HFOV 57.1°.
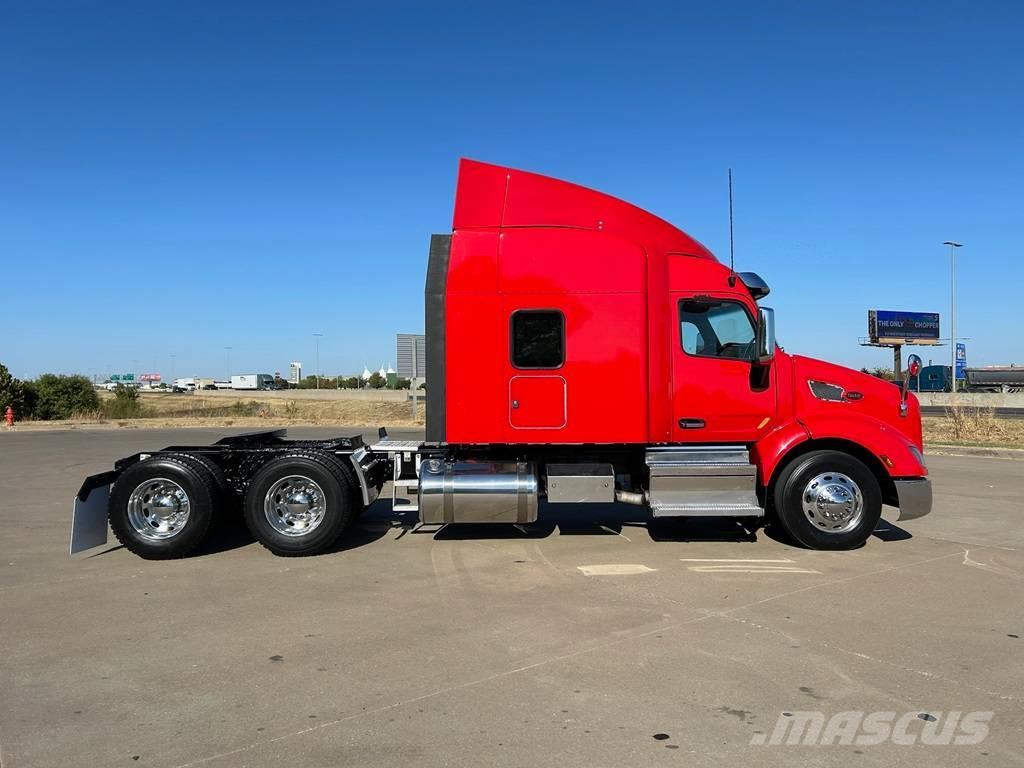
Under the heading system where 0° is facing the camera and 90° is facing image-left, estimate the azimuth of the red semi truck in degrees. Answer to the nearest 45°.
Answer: approximately 270°

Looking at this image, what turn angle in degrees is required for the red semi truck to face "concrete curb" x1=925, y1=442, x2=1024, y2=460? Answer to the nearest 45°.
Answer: approximately 45° to its left
